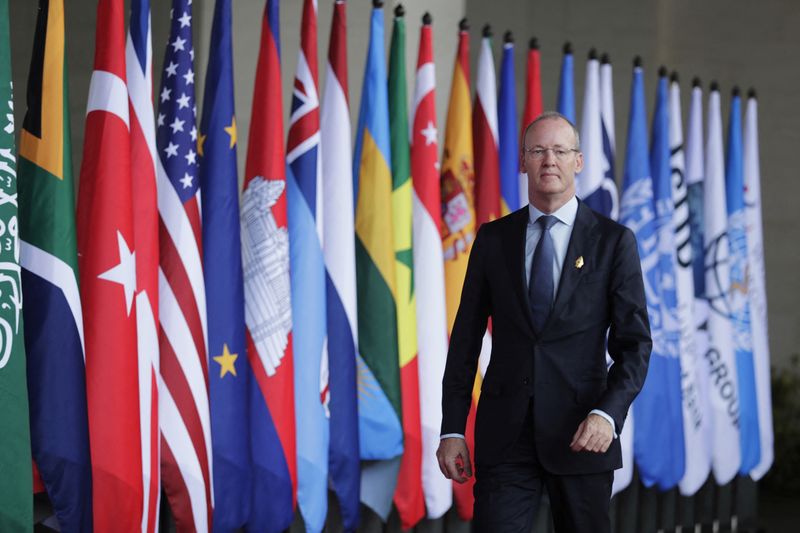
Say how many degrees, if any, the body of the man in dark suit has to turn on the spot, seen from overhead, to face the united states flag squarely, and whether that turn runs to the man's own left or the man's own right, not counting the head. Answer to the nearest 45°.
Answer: approximately 135° to the man's own right

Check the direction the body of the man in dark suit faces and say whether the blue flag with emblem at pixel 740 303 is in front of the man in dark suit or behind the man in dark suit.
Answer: behind

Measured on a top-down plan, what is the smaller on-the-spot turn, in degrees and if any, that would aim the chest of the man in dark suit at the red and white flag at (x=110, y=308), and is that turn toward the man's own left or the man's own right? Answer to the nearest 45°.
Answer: approximately 135° to the man's own right

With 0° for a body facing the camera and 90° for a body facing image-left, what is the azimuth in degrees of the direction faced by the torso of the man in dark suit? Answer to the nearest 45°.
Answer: approximately 0°

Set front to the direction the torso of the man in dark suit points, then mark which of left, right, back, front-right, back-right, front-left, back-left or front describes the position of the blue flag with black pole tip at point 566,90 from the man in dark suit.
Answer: back

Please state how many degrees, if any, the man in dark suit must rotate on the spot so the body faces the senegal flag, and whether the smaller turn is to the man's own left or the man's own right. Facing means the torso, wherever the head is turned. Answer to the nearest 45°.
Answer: approximately 180°

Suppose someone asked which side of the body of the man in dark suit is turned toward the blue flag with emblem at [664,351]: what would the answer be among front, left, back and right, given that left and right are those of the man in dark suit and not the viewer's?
back

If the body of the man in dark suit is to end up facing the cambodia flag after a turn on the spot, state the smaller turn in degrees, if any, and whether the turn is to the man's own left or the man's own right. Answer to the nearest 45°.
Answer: approximately 135° to the man's own right

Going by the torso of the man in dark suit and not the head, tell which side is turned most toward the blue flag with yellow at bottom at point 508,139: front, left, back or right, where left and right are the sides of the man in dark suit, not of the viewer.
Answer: back

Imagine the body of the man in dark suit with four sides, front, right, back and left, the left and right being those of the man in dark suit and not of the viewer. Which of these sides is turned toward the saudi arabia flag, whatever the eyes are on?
right
